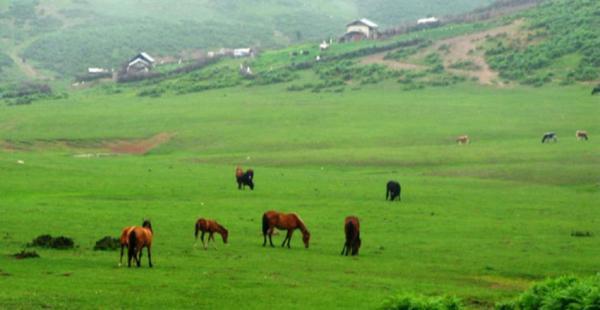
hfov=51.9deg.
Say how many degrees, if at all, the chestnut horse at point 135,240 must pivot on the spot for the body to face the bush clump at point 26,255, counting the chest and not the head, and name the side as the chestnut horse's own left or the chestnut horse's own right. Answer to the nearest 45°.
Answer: approximately 90° to the chestnut horse's own left

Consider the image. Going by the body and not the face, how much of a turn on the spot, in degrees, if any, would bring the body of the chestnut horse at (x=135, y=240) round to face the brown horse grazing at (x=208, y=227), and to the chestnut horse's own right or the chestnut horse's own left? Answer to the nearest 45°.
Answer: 0° — it already faces it

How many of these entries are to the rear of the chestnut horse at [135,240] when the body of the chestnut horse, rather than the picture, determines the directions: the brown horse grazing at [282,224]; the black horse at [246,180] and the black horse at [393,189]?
0

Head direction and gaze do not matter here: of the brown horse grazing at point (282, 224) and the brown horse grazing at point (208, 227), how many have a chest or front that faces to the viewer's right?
2

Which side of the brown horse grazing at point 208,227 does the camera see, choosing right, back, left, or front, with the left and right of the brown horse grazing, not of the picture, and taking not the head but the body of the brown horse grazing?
right

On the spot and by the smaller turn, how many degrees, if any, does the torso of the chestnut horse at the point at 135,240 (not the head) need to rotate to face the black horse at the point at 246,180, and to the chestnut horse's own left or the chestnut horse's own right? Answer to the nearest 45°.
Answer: approximately 45° to the chestnut horse's own left

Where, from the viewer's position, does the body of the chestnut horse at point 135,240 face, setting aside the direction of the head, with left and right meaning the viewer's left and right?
facing away from the viewer and to the right of the viewer

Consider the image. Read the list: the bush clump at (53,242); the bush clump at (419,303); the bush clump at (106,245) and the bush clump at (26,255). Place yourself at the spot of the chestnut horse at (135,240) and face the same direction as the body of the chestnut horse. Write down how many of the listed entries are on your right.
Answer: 1

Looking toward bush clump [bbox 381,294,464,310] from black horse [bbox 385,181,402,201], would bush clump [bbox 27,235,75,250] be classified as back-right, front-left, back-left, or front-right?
front-right

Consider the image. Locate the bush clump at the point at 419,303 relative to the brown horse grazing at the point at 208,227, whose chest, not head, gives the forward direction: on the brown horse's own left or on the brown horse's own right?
on the brown horse's own right

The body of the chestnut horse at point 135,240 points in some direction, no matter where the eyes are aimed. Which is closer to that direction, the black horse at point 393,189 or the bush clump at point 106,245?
the black horse

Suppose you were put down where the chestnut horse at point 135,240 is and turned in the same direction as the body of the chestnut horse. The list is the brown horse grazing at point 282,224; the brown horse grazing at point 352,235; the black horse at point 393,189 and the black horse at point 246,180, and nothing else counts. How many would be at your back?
0

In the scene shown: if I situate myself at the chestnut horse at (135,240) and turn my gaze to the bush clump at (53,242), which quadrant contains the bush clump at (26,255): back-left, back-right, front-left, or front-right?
front-left

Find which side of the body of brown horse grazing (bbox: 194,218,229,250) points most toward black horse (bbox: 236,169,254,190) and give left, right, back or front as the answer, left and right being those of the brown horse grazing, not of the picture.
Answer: left

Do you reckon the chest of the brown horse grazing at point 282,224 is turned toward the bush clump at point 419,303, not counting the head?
no

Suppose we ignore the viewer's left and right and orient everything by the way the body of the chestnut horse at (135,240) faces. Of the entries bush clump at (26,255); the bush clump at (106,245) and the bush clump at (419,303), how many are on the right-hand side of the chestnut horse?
1

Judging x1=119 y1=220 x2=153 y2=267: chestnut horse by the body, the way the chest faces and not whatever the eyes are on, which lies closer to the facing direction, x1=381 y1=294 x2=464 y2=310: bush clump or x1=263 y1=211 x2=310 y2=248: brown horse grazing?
the brown horse grazing

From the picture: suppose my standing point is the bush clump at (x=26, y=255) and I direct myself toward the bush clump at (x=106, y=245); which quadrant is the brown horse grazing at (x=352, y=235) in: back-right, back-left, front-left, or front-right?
front-right

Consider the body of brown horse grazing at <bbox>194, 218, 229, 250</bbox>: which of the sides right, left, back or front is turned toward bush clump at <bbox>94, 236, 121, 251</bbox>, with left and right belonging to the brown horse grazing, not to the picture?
back

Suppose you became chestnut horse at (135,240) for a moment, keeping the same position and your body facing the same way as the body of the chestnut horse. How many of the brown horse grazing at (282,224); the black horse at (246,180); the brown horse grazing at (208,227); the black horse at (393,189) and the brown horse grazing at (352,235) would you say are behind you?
0

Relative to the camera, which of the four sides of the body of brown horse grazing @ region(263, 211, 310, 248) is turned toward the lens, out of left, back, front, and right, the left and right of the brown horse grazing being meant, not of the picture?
right
